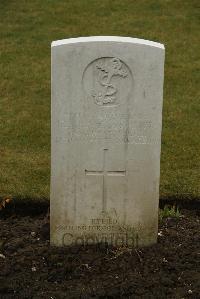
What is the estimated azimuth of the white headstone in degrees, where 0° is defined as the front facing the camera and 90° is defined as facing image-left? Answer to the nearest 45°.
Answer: approximately 0°
